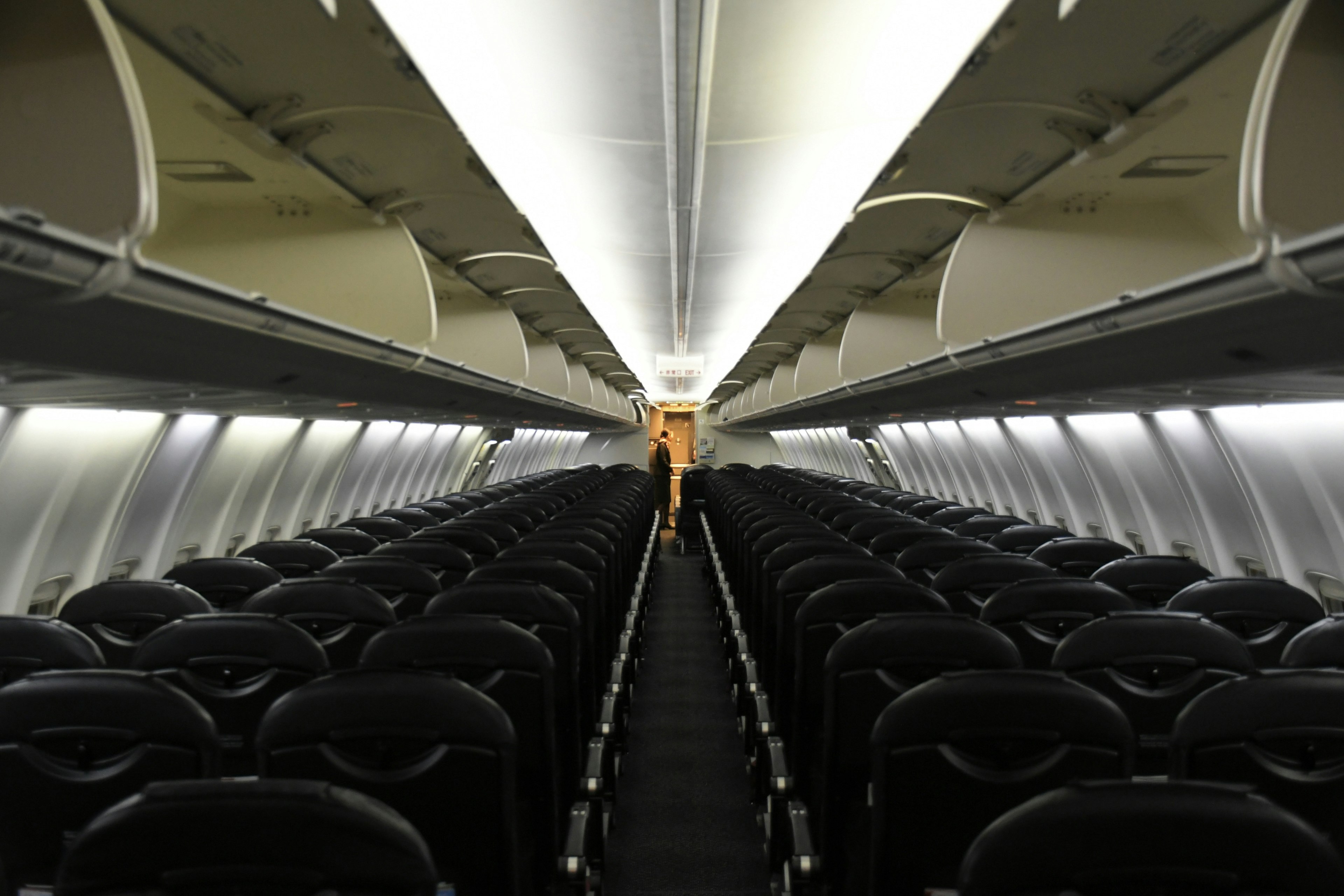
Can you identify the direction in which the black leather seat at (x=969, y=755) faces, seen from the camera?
facing away from the viewer

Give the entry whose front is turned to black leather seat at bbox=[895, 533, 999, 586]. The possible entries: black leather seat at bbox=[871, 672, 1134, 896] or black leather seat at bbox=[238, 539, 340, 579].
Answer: black leather seat at bbox=[871, 672, 1134, 896]

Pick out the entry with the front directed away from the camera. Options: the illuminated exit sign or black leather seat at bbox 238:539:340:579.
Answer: the black leather seat

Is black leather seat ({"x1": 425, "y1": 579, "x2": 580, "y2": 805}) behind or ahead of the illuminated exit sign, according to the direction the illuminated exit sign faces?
ahead

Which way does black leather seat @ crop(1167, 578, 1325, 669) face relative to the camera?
away from the camera

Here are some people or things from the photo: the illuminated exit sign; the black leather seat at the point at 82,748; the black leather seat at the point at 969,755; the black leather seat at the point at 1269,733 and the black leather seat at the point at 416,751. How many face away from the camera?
4

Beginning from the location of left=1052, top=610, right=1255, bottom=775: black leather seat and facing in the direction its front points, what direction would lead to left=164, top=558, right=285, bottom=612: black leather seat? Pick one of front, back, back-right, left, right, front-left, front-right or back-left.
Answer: left

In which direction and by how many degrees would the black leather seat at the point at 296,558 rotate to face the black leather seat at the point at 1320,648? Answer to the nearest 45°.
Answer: approximately 135° to its right

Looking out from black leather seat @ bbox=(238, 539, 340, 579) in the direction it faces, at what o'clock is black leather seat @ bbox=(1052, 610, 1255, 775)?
black leather seat @ bbox=(1052, 610, 1255, 775) is roughly at 5 o'clock from black leather seat @ bbox=(238, 539, 340, 579).

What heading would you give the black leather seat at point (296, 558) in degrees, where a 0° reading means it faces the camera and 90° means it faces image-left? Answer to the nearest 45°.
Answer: approximately 180°

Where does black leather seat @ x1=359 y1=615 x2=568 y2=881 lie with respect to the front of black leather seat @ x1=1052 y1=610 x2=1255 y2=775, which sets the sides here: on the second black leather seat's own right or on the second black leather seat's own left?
on the second black leather seat's own left

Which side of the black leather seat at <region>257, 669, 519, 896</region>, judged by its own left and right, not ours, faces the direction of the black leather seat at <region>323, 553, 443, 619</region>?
front

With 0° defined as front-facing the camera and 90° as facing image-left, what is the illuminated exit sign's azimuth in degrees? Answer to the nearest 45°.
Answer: approximately 0°

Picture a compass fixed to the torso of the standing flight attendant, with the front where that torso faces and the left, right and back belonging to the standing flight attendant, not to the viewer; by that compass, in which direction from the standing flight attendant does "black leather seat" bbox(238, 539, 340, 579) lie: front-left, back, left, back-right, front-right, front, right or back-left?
right

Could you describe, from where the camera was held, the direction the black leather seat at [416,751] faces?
facing away from the viewer

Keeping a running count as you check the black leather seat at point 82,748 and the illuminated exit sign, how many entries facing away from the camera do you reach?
1

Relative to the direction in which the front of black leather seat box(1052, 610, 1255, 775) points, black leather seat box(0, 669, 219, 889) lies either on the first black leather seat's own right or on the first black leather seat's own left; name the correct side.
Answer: on the first black leather seat's own left
